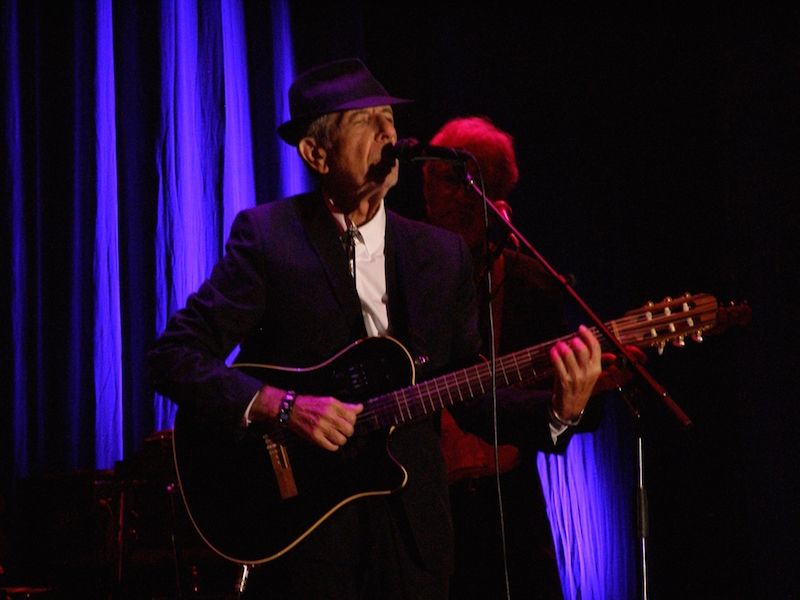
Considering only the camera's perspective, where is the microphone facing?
facing to the left of the viewer
